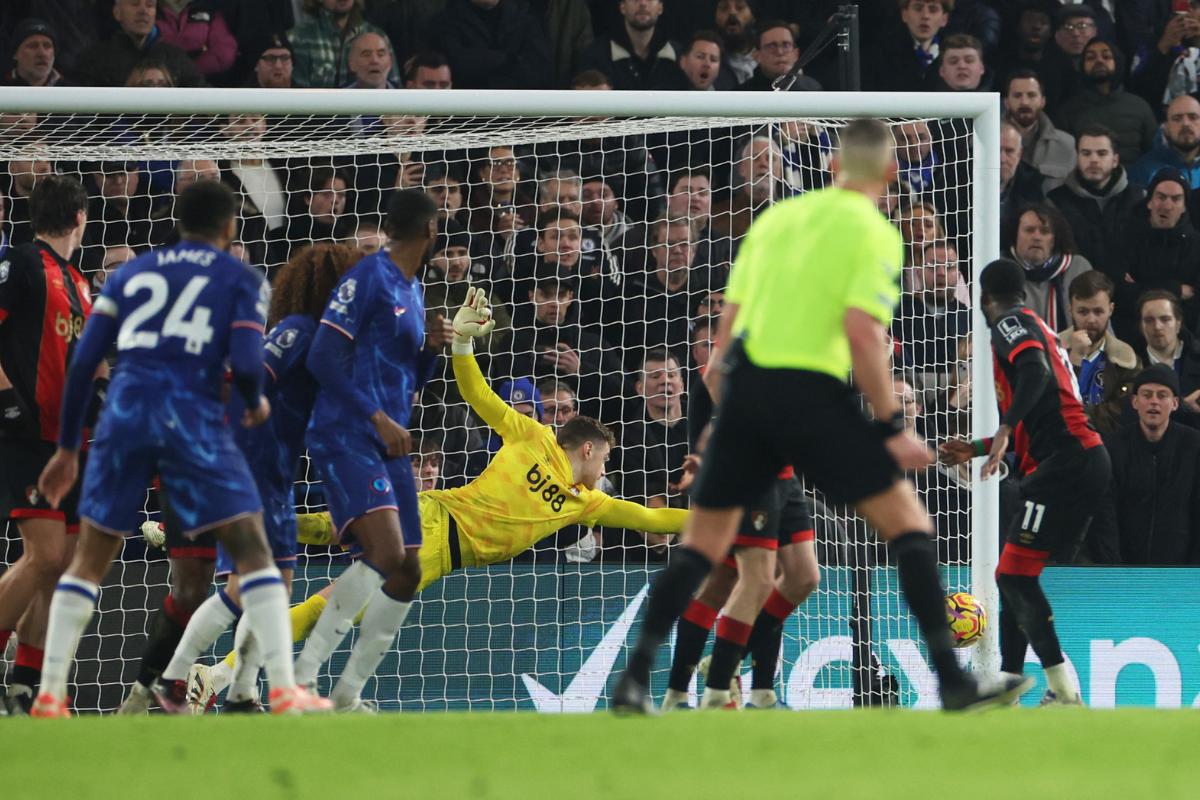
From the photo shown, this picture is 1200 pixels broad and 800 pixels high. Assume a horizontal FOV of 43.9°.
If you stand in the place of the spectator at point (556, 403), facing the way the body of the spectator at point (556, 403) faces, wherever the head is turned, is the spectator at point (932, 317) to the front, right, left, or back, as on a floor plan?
left

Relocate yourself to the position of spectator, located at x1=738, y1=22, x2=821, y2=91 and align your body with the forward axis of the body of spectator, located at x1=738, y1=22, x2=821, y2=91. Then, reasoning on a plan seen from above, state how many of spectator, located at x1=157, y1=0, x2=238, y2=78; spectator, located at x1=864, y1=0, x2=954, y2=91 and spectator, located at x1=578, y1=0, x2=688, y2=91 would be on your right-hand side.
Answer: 2

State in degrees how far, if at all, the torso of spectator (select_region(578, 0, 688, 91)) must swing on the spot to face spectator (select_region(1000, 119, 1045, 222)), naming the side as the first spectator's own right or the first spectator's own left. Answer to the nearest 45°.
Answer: approximately 90° to the first spectator's own left

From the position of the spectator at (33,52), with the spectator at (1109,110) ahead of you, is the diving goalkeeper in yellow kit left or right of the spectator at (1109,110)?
right

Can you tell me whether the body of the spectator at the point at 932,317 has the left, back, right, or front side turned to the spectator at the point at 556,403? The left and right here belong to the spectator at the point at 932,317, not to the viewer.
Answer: right

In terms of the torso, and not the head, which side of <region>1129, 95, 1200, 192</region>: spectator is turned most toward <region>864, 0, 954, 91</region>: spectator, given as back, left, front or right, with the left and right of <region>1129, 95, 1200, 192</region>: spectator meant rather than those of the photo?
right
